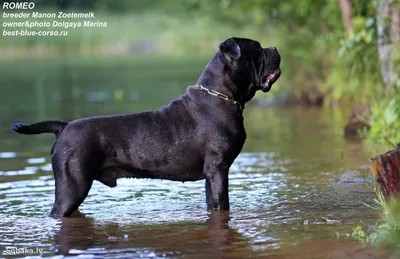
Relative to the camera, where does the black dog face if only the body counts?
to the viewer's right

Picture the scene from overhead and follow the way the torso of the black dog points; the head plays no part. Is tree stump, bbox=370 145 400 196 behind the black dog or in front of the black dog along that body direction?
in front

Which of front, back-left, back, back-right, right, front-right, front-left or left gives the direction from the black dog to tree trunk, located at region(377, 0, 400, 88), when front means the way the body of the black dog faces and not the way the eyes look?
front-left
